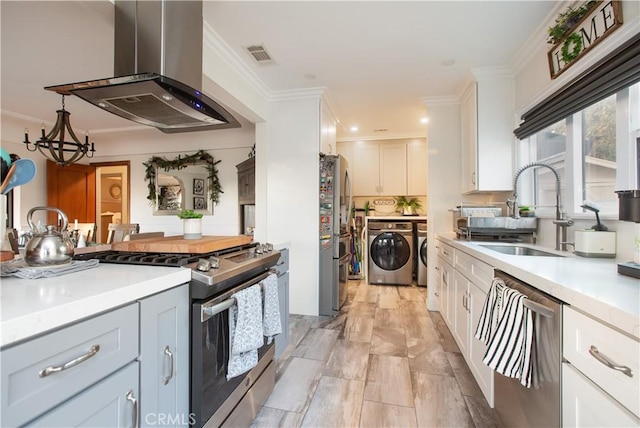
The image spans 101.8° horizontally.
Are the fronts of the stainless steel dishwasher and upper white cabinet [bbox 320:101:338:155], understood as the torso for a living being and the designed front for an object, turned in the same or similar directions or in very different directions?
very different directions

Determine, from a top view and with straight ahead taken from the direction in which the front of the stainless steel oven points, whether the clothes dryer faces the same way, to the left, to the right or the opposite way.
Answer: to the right

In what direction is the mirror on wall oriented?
toward the camera

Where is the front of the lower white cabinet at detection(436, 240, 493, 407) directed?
to the viewer's left

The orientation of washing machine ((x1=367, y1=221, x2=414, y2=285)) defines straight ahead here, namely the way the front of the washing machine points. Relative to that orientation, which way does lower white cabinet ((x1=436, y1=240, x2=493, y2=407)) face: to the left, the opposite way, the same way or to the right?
to the right

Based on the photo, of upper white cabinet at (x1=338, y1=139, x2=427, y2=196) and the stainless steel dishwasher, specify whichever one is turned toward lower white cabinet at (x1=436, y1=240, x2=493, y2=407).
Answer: the upper white cabinet

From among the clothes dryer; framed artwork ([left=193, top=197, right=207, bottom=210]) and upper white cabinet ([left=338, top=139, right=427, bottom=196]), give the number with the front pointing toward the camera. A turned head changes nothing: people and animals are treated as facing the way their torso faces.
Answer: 3

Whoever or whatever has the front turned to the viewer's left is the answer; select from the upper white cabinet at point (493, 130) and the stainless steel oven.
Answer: the upper white cabinet

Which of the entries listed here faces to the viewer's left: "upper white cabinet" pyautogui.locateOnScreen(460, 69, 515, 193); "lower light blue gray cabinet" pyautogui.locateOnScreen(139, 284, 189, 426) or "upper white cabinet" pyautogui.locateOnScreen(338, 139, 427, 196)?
"upper white cabinet" pyautogui.locateOnScreen(460, 69, 515, 193)

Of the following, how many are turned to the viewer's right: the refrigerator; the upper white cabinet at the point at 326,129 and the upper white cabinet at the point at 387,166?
2

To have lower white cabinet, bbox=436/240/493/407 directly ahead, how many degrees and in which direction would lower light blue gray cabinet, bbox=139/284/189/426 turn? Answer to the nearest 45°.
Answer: approximately 45° to its left

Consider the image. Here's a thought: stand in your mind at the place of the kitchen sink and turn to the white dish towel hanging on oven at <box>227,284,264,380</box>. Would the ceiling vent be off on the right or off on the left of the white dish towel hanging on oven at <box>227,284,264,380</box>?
right

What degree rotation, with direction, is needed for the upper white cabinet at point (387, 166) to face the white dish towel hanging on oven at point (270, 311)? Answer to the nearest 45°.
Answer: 0° — it already faces it

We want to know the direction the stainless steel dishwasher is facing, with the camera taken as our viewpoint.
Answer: facing the viewer and to the left of the viewer

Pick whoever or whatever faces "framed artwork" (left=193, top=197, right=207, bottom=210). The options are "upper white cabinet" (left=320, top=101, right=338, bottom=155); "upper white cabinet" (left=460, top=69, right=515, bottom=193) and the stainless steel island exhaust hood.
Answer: "upper white cabinet" (left=460, top=69, right=515, bottom=193)

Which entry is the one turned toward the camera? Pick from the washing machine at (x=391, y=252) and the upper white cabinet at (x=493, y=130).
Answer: the washing machine

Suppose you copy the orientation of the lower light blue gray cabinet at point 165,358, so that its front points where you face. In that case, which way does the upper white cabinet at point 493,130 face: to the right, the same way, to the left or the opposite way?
the opposite way

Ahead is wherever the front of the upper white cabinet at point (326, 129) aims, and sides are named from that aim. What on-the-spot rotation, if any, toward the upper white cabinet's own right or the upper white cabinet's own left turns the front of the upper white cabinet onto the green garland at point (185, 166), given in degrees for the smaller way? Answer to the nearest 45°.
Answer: approximately 180°
